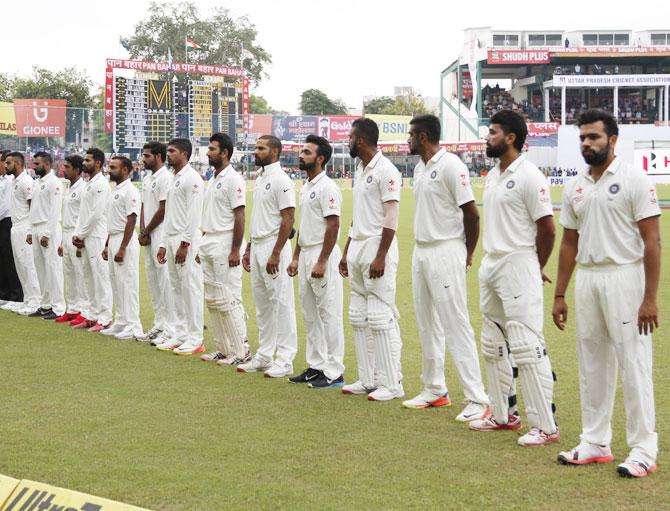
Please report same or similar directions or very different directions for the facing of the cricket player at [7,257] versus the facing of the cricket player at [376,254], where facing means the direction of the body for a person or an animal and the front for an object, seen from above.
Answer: same or similar directions

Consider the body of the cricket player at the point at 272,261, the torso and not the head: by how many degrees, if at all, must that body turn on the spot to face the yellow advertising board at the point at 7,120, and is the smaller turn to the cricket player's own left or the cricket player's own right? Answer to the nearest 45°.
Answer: approximately 135° to the cricket player's own right

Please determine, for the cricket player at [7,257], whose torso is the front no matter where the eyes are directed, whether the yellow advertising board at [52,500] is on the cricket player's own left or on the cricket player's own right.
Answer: on the cricket player's own left

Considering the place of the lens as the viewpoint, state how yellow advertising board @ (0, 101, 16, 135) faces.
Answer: facing the viewer

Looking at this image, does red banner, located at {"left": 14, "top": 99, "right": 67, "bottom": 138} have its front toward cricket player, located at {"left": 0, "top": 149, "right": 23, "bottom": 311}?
yes

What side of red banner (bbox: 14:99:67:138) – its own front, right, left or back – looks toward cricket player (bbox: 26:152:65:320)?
front

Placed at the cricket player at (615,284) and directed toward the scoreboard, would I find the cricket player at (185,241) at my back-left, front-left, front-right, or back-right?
front-left

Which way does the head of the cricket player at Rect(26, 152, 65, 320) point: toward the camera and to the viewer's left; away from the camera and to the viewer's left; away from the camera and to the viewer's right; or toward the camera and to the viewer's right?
toward the camera and to the viewer's left

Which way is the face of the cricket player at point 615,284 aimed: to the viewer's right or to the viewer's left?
to the viewer's left

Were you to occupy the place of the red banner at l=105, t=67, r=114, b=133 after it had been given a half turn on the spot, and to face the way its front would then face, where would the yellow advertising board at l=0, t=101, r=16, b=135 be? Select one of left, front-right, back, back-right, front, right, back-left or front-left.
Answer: front-left

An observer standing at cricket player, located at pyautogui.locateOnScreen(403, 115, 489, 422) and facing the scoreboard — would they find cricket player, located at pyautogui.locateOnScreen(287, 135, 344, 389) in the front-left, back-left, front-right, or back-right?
front-left

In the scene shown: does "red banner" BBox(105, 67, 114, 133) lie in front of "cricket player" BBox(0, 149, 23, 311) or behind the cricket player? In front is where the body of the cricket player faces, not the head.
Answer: behind

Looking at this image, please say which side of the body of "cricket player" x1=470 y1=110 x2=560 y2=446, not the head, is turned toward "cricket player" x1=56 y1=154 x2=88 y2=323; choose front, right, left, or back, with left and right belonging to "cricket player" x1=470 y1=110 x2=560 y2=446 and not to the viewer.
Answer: right

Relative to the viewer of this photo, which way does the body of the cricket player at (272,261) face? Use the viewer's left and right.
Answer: facing the viewer and to the left of the viewer

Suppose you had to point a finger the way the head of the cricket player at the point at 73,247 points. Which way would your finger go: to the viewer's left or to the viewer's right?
to the viewer's left

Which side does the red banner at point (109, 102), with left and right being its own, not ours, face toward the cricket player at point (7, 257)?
front

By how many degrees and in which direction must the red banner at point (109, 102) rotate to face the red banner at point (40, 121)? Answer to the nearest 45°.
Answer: approximately 90° to its right

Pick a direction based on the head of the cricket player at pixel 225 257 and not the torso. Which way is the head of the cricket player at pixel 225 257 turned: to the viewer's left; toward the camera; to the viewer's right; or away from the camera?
to the viewer's left
